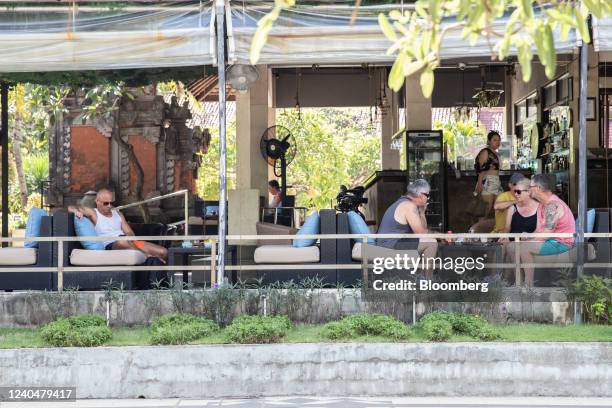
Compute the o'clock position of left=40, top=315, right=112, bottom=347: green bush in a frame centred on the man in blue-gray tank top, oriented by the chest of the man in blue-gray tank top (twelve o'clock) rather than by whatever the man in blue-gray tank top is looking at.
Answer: The green bush is roughly at 5 o'clock from the man in blue-gray tank top.

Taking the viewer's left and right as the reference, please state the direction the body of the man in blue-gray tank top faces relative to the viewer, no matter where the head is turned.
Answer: facing to the right of the viewer

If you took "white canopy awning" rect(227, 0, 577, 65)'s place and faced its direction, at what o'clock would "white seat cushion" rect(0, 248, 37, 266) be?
The white seat cushion is roughly at 3 o'clock from the white canopy awning.

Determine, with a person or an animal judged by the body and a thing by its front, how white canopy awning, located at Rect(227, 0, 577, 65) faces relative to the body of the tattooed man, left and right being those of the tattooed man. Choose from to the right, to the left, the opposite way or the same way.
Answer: to the left

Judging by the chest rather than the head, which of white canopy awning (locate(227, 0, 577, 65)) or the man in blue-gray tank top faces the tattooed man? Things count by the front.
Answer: the man in blue-gray tank top

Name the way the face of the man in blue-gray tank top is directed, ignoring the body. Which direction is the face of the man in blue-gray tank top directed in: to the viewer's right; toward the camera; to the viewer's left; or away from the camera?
to the viewer's right

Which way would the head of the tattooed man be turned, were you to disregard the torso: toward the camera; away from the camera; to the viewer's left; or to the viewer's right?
to the viewer's left

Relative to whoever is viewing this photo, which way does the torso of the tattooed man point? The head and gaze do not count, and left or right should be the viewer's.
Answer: facing to the left of the viewer

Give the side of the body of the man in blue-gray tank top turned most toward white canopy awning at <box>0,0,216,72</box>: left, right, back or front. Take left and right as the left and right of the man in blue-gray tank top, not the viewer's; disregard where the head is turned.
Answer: back

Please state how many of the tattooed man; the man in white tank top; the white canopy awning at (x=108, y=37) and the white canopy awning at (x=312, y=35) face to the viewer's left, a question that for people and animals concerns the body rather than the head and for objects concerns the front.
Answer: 1
